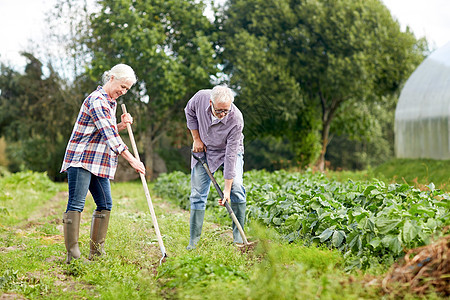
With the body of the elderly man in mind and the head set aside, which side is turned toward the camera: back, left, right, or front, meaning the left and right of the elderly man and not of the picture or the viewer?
front

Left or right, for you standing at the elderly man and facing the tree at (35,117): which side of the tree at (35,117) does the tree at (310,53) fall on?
right

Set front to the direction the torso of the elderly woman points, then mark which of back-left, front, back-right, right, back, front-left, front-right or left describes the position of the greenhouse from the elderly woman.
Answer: front-left

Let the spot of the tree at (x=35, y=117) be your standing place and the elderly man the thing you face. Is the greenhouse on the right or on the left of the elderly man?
left

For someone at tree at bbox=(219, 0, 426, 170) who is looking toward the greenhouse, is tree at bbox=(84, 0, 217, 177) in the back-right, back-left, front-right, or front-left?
back-right

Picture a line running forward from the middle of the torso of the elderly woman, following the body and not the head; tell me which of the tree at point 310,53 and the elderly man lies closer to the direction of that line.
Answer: the elderly man

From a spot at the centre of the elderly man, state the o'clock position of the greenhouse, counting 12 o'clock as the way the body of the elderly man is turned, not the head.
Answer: The greenhouse is roughly at 7 o'clock from the elderly man.

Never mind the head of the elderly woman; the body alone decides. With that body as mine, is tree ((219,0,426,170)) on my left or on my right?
on my left

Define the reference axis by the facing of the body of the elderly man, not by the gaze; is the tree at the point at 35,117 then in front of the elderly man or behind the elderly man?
behind

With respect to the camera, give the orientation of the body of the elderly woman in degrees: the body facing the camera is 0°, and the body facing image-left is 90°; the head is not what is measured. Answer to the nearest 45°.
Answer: approximately 270°

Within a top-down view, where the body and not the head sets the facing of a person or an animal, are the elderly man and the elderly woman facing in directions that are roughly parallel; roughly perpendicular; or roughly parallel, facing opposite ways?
roughly perpendicular
